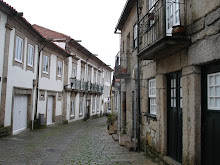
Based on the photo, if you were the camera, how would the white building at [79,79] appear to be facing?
facing the viewer and to the right of the viewer

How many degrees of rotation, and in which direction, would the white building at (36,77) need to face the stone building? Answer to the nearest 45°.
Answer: approximately 45° to its right

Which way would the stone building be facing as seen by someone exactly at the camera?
facing the viewer and to the left of the viewer

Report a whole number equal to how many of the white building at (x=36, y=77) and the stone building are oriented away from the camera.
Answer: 0

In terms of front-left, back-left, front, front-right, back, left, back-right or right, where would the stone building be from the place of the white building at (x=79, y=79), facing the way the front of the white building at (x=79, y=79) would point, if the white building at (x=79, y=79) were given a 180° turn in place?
back-left
